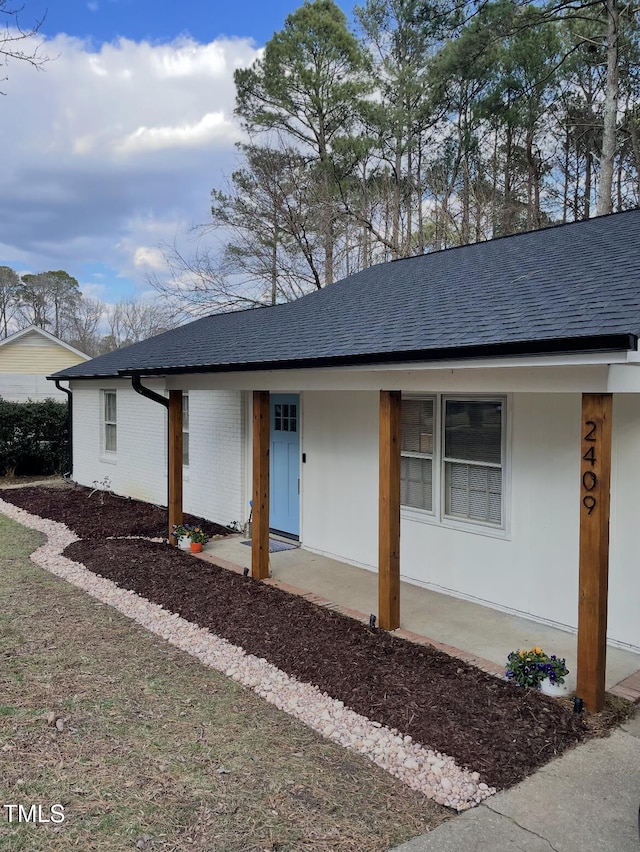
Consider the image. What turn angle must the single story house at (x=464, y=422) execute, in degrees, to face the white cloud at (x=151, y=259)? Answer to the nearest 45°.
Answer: approximately 90° to its right

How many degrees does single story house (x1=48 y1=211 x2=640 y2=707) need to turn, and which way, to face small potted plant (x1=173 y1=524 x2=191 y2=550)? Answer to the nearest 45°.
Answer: approximately 90° to its right

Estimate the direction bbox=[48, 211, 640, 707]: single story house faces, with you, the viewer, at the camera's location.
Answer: facing the viewer and to the left of the viewer

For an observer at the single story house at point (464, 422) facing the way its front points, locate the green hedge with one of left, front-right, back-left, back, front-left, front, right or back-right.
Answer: right

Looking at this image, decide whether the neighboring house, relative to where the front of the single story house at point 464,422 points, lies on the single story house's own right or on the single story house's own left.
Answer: on the single story house's own right
